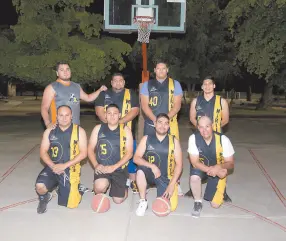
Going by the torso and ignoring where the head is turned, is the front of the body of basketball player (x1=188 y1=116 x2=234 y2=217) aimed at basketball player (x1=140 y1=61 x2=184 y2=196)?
no

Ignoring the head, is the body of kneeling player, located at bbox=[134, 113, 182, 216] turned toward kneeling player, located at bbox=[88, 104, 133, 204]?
no

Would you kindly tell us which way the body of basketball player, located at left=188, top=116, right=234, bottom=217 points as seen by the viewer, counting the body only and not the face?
toward the camera

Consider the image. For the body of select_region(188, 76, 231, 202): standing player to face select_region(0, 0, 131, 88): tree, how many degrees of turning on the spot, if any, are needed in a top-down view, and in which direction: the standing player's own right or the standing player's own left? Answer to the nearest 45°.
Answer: approximately 135° to the standing player's own right

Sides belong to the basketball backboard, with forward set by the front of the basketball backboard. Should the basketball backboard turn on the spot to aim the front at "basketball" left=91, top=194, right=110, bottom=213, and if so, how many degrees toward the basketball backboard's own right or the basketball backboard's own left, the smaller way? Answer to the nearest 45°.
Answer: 0° — it already faces it

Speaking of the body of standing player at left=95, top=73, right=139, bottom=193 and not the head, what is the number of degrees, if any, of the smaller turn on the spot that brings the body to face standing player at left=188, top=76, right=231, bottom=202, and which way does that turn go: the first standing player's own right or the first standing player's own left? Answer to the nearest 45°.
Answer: approximately 90° to the first standing player's own left

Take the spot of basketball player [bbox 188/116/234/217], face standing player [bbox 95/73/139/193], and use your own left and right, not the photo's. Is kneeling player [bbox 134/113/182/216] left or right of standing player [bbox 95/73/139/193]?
left

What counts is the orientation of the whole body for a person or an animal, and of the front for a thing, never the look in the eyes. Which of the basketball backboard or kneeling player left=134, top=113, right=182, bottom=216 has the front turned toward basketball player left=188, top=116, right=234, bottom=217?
the basketball backboard

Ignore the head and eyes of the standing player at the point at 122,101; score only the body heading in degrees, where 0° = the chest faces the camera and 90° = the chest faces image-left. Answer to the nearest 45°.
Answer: approximately 0°

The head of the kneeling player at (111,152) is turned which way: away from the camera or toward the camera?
toward the camera

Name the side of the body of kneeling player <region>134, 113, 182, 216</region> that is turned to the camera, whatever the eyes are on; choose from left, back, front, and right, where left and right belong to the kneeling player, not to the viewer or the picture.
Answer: front

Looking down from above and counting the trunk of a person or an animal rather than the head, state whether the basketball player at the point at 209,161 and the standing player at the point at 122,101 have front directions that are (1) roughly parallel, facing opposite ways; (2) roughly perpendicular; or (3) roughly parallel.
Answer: roughly parallel

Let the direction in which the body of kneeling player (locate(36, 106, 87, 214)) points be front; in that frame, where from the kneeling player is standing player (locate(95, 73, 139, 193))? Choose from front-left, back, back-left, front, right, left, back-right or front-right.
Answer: back-left

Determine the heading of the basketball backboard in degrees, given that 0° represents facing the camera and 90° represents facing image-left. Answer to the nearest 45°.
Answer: approximately 0°

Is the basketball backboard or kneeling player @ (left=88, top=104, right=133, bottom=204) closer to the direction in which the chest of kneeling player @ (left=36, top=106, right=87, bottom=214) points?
the kneeling player
